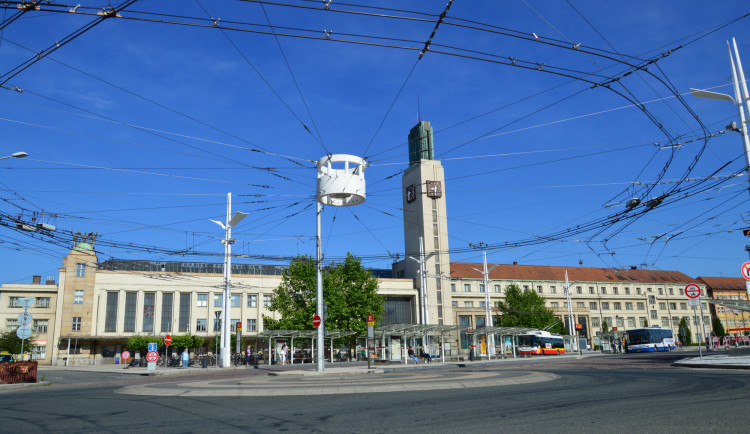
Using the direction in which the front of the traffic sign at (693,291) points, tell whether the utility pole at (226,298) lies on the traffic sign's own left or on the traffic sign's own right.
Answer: on the traffic sign's own right

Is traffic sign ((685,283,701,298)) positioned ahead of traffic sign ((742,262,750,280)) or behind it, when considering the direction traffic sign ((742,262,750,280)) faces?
behind

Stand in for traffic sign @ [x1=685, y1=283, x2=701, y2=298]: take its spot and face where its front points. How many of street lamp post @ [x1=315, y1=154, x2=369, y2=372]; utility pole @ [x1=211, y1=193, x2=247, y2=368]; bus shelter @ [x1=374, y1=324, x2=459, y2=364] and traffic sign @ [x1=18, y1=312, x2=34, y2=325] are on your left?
0

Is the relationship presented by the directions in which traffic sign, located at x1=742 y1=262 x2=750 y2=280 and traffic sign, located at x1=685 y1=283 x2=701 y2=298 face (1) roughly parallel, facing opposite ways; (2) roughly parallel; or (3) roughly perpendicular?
roughly parallel

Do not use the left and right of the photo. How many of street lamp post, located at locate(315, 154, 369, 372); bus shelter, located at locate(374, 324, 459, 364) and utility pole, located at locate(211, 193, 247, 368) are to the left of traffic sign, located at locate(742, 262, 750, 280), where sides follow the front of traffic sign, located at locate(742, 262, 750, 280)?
0

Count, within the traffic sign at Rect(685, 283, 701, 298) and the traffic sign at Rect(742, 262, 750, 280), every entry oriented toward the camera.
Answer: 2

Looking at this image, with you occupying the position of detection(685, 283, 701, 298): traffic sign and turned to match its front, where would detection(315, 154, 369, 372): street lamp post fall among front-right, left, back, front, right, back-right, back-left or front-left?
front-right

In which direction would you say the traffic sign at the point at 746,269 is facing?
toward the camera

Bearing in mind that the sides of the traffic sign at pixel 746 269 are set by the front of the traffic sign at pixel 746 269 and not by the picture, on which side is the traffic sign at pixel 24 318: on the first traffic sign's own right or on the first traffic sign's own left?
on the first traffic sign's own right

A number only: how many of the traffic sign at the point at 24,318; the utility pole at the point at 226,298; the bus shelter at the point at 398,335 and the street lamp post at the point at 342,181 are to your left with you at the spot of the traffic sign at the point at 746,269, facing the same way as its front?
0

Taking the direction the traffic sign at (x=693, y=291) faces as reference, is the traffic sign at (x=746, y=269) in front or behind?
in front

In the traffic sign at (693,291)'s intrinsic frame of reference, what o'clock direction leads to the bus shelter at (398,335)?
The bus shelter is roughly at 4 o'clock from the traffic sign.

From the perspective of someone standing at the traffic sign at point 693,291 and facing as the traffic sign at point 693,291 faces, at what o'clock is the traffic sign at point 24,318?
the traffic sign at point 24,318 is roughly at 2 o'clock from the traffic sign at point 693,291.
